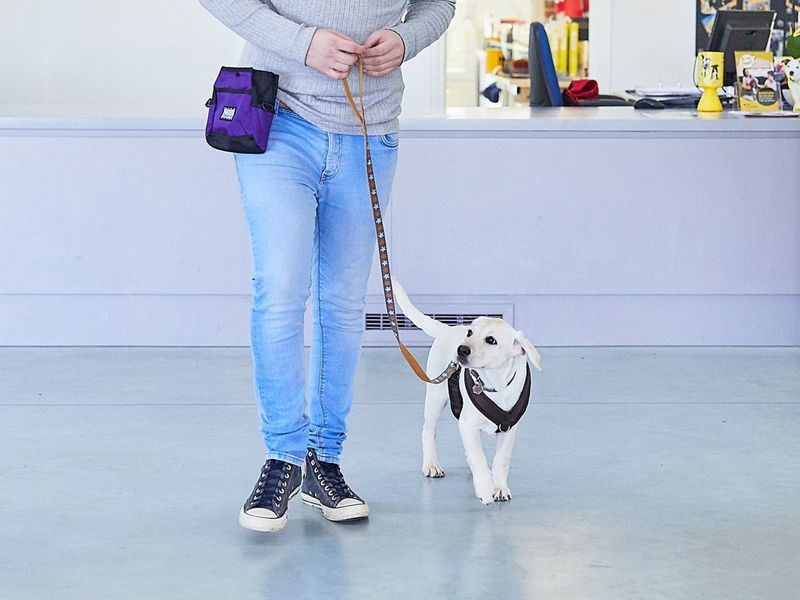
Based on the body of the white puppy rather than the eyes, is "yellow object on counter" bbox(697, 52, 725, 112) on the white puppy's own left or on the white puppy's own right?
on the white puppy's own left

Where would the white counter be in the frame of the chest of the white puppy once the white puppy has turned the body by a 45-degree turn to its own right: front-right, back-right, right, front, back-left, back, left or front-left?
back

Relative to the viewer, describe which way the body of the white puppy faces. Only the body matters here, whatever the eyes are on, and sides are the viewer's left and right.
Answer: facing the viewer and to the right of the viewer

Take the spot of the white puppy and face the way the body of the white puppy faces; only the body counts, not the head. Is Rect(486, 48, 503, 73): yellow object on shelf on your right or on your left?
on your left

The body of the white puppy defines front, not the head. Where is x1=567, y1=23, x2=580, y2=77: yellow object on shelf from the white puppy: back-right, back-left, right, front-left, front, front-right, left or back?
back-left
